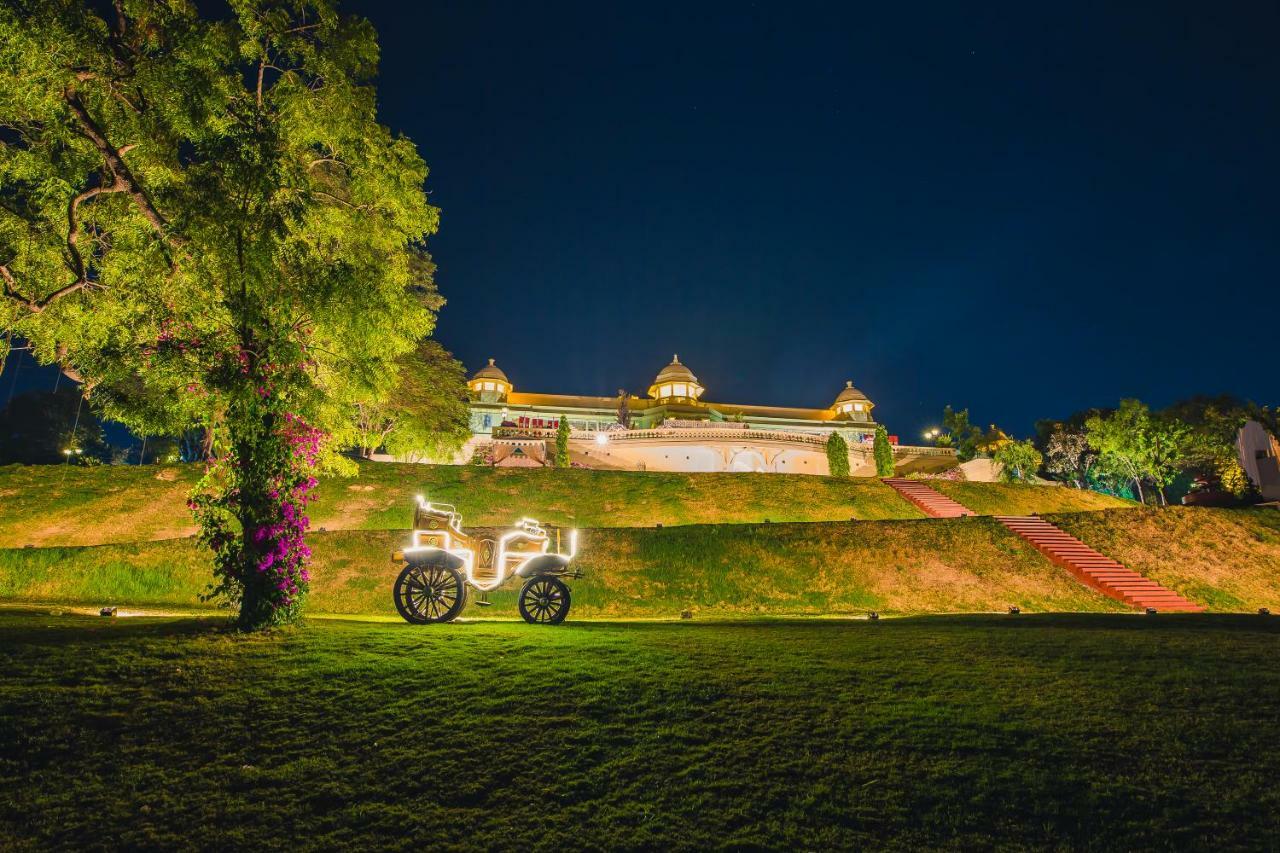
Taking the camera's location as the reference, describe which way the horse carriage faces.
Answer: facing to the right of the viewer

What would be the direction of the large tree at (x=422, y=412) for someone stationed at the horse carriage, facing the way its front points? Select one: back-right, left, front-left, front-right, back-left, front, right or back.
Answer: left

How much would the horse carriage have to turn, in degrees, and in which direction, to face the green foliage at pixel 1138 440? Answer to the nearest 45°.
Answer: approximately 45° to its left

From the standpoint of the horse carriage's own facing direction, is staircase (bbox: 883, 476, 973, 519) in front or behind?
in front

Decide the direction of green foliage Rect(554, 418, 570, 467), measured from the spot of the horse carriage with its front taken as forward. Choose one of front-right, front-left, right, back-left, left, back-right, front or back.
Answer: left

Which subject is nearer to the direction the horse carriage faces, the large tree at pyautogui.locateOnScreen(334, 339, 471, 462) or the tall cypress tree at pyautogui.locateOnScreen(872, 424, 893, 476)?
the tall cypress tree

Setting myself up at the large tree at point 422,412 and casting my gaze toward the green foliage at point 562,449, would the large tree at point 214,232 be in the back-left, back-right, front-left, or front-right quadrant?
back-right

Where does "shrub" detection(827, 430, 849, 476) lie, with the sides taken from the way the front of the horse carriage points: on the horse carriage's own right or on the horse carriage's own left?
on the horse carriage's own left
